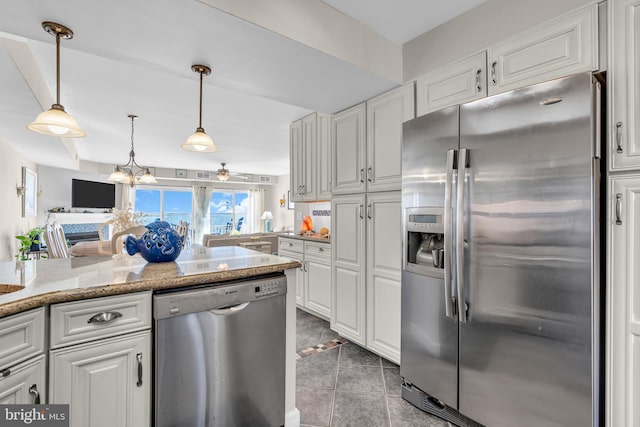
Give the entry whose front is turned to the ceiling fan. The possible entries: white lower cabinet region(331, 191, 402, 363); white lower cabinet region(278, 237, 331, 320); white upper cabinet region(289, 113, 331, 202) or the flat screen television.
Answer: the flat screen television

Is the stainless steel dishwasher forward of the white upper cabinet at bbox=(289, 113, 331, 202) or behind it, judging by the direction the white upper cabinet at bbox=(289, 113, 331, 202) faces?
forward

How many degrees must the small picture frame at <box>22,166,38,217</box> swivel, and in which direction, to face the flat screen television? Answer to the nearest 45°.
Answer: approximately 90° to its left

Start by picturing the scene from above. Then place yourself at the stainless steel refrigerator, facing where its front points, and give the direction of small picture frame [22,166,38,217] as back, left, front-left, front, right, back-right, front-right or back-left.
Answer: front-right

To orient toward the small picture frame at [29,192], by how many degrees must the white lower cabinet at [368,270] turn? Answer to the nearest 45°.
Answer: approximately 45° to its right

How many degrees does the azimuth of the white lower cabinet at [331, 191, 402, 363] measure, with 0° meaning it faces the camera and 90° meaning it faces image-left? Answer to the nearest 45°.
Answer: approximately 45°

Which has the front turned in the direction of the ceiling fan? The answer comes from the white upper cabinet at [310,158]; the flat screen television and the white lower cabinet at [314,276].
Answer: the flat screen television

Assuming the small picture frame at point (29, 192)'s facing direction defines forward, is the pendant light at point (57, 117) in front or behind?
in front
